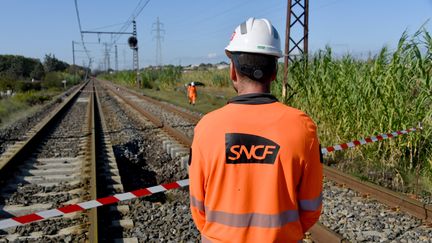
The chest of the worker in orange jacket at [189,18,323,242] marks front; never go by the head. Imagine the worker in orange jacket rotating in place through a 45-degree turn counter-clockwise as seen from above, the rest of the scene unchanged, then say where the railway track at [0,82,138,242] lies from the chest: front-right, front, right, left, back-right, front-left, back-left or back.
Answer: front

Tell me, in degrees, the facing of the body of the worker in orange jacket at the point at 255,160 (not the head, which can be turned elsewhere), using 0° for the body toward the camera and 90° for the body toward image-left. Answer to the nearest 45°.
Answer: approximately 180°

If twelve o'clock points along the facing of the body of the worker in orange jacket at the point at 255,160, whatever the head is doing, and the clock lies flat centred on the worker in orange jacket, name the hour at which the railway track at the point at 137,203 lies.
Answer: The railway track is roughly at 11 o'clock from the worker in orange jacket.
